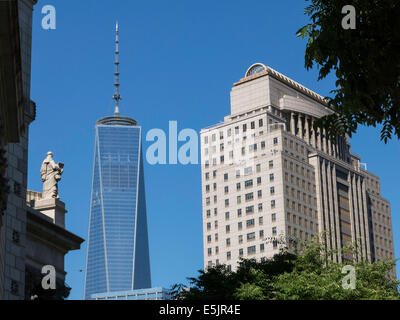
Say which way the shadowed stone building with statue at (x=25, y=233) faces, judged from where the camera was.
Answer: facing to the right of the viewer

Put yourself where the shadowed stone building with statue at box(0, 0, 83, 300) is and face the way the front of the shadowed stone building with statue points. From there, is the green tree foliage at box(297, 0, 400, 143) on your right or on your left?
on your right
